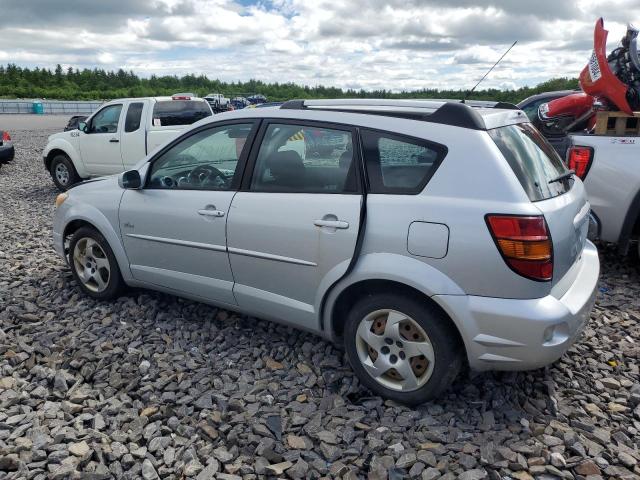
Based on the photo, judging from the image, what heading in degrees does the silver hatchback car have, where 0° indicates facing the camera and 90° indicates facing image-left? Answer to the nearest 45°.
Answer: approximately 135°

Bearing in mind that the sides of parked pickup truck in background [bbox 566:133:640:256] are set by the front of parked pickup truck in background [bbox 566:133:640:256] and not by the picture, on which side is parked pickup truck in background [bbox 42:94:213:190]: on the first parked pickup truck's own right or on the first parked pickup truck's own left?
on the first parked pickup truck's own left

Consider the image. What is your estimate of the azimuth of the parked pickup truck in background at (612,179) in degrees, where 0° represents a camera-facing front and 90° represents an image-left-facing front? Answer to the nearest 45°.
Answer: approximately 225°

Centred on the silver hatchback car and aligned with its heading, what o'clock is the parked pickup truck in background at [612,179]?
The parked pickup truck in background is roughly at 3 o'clock from the silver hatchback car.

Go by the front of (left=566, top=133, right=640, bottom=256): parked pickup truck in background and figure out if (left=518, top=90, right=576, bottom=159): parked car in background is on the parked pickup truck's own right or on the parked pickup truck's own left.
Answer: on the parked pickup truck's own left

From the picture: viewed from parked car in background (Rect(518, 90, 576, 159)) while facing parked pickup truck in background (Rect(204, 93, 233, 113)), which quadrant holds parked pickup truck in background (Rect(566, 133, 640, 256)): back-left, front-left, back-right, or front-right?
back-left

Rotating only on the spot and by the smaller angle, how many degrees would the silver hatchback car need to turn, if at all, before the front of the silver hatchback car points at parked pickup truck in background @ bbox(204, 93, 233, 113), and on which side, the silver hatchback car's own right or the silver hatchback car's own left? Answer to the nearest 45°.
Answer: approximately 45° to the silver hatchback car's own right
